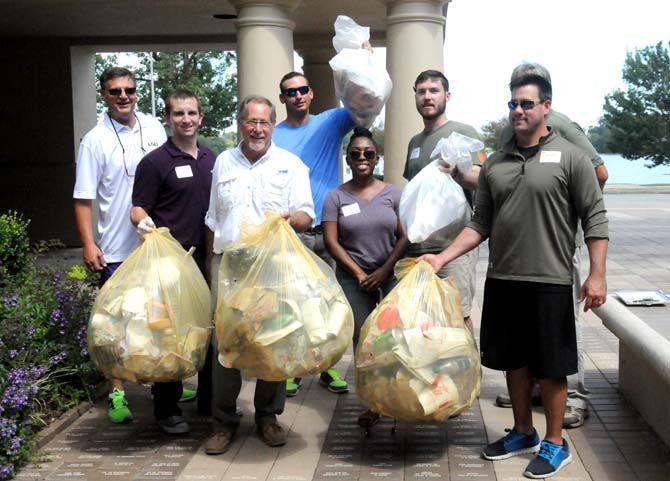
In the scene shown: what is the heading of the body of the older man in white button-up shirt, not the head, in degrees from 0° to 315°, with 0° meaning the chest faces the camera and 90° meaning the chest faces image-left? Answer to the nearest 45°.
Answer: approximately 0°

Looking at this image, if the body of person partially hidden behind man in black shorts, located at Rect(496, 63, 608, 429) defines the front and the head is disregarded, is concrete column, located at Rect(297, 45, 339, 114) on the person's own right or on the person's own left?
on the person's own right

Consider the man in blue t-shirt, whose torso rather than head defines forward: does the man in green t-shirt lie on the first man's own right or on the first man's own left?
on the first man's own left

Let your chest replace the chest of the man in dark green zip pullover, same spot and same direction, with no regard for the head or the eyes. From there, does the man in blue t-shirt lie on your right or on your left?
on your right

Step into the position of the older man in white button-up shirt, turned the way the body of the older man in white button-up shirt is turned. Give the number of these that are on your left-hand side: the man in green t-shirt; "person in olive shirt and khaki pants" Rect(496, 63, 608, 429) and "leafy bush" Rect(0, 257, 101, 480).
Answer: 2

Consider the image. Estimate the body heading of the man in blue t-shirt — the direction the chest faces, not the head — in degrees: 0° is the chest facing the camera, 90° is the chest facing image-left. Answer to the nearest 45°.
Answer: approximately 0°
